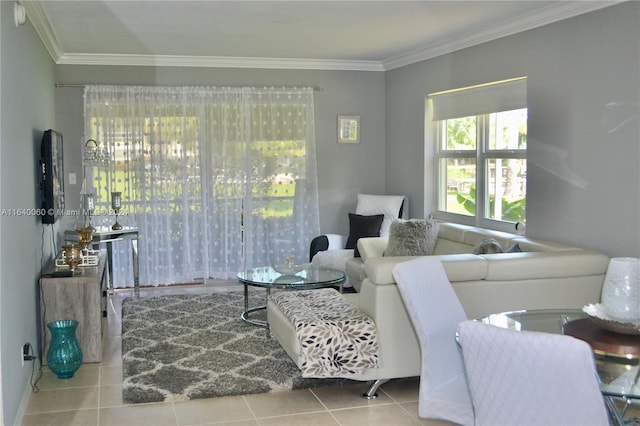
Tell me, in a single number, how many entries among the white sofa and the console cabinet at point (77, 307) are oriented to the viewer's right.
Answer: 1

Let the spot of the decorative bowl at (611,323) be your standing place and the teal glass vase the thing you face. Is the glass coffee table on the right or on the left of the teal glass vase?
right

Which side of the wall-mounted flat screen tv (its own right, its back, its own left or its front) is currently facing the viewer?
right

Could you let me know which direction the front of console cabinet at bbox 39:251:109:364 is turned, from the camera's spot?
facing to the right of the viewer

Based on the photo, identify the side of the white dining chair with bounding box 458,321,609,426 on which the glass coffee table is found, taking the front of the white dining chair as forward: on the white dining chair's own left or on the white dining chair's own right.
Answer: on the white dining chair's own left

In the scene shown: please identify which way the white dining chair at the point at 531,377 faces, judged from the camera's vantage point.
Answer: facing away from the viewer and to the right of the viewer

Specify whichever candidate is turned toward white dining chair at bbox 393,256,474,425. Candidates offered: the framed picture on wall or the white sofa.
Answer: the framed picture on wall

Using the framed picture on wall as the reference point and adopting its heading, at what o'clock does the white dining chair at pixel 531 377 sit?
The white dining chair is roughly at 12 o'clock from the framed picture on wall.

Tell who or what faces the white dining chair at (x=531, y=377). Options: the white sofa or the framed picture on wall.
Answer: the framed picture on wall
